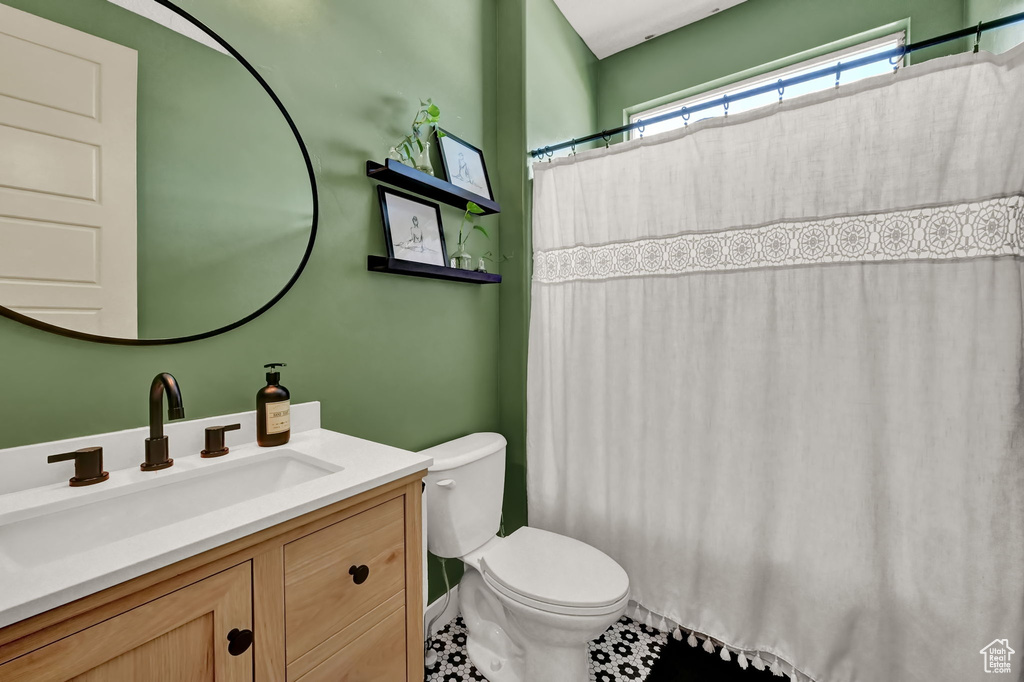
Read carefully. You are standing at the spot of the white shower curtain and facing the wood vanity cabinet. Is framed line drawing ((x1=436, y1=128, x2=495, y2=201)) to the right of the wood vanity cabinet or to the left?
right

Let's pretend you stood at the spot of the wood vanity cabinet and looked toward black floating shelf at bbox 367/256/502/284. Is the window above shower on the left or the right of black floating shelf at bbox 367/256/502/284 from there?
right

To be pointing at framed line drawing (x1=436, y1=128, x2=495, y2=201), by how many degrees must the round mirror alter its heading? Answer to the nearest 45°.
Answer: approximately 45° to its left

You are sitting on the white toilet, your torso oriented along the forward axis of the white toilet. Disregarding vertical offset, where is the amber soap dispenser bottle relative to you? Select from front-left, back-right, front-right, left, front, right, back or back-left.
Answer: right

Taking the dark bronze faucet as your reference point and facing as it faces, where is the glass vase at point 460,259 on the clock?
The glass vase is roughly at 10 o'clock from the dark bronze faucet.

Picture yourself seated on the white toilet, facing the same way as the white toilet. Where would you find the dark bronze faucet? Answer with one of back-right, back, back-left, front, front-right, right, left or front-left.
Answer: right

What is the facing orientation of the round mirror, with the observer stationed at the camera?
facing the viewer and to the right of the viewer
